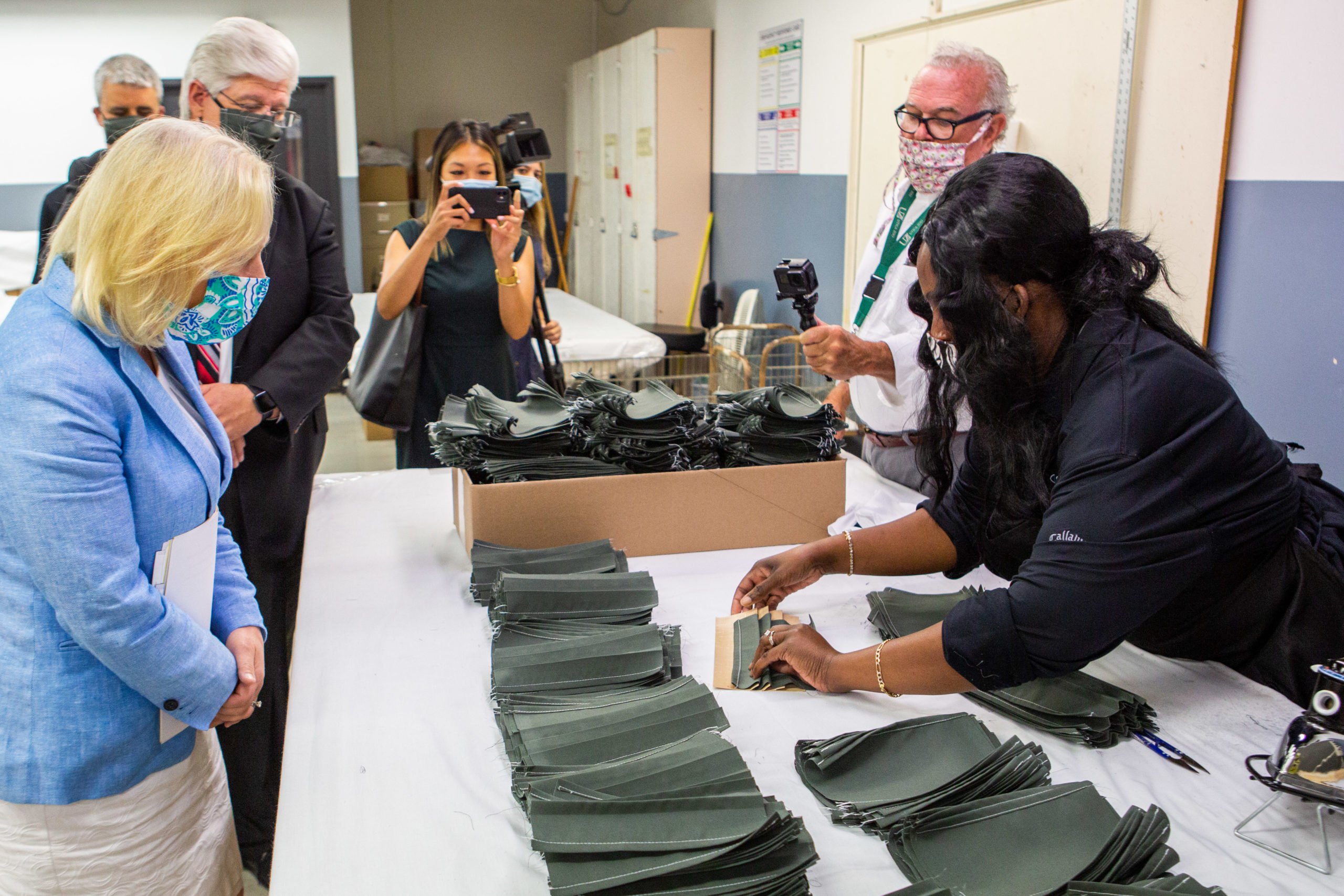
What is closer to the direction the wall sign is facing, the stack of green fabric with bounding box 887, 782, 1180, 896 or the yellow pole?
the stack of green fabric

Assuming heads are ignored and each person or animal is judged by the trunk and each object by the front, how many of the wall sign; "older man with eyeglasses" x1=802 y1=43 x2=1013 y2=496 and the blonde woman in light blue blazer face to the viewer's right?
1

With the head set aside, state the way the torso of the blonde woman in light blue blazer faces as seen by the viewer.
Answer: to the viewer's right

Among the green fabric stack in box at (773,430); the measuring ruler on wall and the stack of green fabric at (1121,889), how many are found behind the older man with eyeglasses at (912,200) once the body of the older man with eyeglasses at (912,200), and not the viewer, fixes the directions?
1

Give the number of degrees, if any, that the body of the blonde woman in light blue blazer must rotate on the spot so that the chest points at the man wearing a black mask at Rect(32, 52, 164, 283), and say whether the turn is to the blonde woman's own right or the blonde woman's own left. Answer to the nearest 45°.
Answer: approximately 90° to the blonde woman's own left

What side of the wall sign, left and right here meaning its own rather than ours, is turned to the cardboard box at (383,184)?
right

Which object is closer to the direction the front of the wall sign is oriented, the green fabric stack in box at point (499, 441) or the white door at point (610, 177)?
the green fabric stack in box

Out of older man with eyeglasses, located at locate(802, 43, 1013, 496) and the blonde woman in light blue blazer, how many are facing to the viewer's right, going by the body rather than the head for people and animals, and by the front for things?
1

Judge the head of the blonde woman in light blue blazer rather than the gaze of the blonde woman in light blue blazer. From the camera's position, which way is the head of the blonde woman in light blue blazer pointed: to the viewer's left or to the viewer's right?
to the viewer's right

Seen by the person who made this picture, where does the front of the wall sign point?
facing the viewer and to the left of the viewer

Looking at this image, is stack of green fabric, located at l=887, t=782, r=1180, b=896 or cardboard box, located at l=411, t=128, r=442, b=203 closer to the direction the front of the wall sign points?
the stack of green fabric

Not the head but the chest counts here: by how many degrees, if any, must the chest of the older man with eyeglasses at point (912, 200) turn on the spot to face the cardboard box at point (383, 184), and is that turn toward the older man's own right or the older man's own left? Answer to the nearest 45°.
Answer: approximately 90° to the older man's own right

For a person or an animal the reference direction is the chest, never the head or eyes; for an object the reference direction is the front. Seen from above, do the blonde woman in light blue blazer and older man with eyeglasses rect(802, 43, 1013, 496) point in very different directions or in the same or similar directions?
very different directions

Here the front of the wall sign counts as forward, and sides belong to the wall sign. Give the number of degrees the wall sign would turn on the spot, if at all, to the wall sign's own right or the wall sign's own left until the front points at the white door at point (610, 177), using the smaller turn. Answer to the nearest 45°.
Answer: approximately 90° to the wall sign's own right
